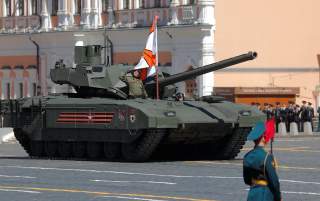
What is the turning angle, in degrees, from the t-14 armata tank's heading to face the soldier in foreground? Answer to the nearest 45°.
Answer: approximately 45° to its right

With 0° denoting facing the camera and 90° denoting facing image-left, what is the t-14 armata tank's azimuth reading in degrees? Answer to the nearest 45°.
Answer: approximately 315°
